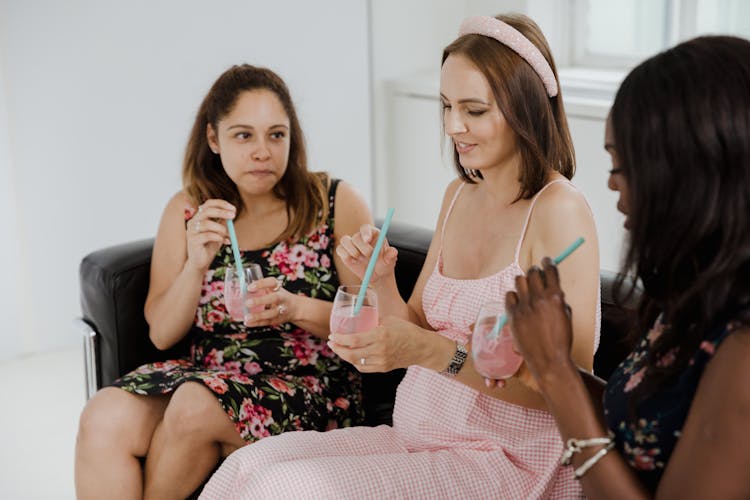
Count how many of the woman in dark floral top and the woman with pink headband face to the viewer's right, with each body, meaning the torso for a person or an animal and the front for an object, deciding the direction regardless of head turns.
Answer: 0

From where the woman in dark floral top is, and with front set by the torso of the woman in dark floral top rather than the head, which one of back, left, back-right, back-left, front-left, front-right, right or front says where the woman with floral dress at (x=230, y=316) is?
front-right

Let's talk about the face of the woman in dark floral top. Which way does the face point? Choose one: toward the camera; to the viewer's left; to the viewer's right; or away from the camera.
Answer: to the viewer's left

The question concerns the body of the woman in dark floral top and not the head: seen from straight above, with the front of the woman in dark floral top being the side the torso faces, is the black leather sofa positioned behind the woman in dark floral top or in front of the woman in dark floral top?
in front

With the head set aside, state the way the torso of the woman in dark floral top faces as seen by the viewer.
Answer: to the viewer's left

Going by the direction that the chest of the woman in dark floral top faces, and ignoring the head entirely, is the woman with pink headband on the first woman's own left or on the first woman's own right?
on the first woman's own right

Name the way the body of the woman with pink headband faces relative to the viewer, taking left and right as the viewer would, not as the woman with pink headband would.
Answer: facing the viewer and to the left of the viewer

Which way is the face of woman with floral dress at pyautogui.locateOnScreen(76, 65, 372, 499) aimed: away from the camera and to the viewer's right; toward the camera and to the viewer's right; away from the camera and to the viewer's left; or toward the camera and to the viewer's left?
toward the camera and to the viewer's right

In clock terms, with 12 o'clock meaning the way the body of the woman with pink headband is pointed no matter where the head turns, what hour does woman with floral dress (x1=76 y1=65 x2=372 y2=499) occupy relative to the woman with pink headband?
The woman with floral dress is roughly at 3 o'clock from the woman with pink headband.
